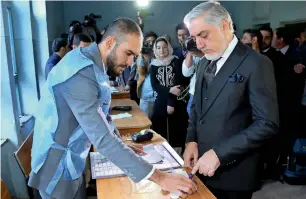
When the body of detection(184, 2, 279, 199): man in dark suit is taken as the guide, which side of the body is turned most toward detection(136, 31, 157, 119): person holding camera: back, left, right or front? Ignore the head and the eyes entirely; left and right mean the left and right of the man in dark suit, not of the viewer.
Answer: right

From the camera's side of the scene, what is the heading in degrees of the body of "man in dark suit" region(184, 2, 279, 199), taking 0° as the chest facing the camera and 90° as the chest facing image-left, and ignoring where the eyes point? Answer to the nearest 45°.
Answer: approximately 45°

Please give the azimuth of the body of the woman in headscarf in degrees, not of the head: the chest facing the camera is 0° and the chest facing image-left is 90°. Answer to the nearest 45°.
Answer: approximately 0°

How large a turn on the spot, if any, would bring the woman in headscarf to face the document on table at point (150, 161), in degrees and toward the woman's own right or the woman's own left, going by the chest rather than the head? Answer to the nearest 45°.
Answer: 0° — they already face it

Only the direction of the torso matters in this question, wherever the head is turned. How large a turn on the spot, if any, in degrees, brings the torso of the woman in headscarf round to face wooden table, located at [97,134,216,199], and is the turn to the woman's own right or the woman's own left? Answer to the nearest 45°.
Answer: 0° — they already face it

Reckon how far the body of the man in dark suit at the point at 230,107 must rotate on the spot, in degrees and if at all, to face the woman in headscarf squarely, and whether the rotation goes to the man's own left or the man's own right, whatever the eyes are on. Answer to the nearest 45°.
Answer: approximately 135° to the man's own right
